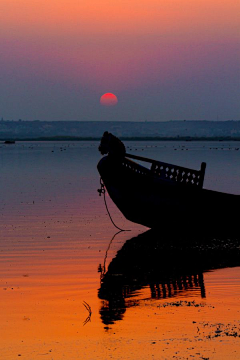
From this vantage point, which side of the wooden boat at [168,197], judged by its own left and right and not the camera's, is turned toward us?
left
